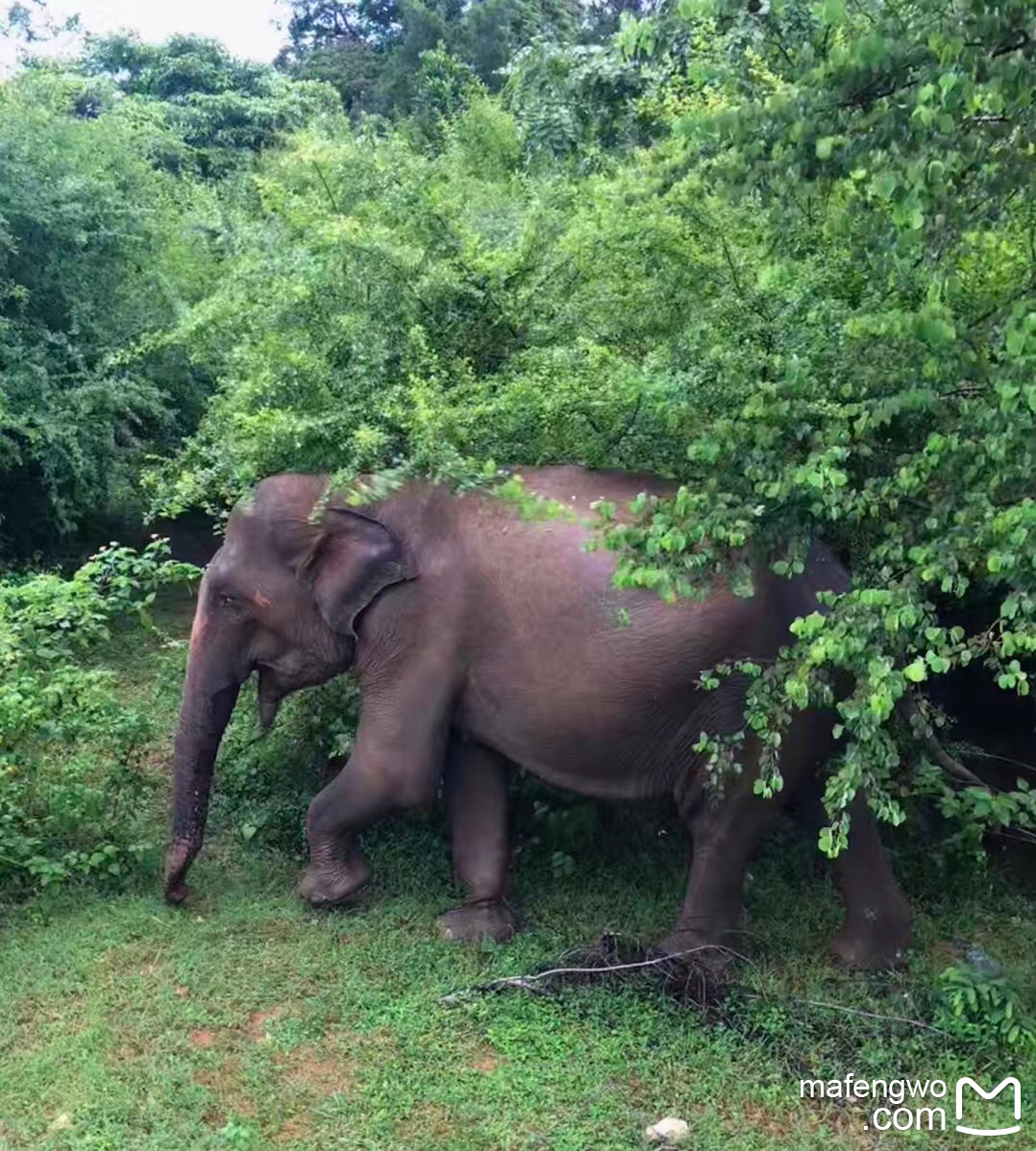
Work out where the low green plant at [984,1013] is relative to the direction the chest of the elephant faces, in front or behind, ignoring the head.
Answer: behind

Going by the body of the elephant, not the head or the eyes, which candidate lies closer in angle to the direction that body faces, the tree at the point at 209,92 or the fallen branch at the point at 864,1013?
the tree

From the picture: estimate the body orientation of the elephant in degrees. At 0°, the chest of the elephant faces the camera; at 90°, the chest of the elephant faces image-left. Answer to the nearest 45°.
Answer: approximately 90°

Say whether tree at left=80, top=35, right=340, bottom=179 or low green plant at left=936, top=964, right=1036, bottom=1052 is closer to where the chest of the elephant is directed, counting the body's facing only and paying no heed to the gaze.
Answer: the tree

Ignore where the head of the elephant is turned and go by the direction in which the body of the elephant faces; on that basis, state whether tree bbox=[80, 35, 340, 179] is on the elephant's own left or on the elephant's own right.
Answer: on the elephant's own right

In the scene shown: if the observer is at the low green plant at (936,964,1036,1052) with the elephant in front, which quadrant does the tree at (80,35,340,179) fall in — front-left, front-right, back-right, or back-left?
front-right

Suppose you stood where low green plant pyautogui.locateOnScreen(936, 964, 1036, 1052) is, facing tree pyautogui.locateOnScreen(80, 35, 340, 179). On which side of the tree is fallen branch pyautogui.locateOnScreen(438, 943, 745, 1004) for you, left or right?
left

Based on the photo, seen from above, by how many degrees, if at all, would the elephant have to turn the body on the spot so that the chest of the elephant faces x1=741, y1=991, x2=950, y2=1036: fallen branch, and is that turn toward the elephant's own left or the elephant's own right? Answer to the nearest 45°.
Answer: approximately 135° to the elephant's own left
